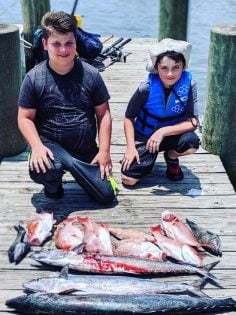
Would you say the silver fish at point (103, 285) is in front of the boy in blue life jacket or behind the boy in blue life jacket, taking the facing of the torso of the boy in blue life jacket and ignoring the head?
in front

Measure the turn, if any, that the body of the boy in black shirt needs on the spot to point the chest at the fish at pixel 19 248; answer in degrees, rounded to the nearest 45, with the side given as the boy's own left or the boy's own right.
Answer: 0° — they already face it

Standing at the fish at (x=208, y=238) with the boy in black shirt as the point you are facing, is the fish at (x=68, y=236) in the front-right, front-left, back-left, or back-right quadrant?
front-left

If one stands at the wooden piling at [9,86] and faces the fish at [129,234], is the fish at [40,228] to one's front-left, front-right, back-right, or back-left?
front-right

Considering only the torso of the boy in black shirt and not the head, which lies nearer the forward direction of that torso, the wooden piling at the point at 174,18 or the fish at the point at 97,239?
the fish

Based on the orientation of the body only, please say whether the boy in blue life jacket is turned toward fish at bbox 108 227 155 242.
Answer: yes

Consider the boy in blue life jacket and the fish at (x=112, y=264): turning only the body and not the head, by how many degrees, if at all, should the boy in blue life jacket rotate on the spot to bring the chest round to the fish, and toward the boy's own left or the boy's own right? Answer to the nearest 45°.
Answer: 0° — they already face it

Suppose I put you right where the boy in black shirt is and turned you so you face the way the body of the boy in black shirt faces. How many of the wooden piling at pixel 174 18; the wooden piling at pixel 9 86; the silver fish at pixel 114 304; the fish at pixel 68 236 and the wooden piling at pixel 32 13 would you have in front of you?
2

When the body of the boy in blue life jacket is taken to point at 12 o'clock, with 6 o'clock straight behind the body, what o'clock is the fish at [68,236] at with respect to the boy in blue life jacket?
The fish is roughly at 1 o'clock from the boy in blue life jacket.

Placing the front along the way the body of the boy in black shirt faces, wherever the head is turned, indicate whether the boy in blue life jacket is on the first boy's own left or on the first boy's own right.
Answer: on the first boy's own left

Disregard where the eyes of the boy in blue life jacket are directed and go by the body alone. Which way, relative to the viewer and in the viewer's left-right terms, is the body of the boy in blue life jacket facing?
facing the viewer

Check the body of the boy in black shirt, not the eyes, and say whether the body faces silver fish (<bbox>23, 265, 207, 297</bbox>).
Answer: yes

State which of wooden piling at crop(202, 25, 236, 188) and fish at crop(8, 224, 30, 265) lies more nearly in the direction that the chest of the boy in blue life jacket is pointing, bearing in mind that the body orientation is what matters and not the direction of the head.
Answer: the fish

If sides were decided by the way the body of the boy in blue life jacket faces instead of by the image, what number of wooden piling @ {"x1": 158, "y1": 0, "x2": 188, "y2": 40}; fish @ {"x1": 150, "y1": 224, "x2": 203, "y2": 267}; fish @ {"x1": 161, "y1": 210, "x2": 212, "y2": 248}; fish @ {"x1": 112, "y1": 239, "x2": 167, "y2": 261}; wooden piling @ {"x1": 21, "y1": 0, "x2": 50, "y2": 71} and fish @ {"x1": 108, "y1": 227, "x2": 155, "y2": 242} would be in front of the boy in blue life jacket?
4

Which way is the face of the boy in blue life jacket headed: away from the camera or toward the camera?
toward the camera

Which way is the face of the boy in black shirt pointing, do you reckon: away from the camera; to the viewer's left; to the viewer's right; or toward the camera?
toward the camera

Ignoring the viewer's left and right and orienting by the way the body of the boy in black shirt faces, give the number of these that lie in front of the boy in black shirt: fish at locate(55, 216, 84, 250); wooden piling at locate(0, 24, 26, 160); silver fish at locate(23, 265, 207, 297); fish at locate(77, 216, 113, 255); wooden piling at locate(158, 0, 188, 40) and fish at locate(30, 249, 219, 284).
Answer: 4

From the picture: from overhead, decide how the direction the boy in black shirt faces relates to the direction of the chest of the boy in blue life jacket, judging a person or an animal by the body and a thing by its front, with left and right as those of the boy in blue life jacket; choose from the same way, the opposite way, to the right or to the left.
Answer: the same way

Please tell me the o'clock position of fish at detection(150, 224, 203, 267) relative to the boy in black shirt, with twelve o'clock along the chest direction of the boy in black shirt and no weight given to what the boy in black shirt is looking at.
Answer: The fish is roughly at 11 o'clock from the boy in black shirt.
